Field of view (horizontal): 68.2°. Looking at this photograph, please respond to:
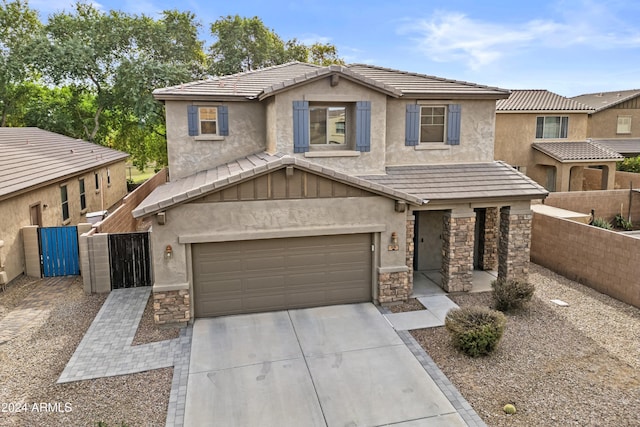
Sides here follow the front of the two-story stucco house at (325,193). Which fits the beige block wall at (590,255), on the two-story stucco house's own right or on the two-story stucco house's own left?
on the two-story stucco house's own left

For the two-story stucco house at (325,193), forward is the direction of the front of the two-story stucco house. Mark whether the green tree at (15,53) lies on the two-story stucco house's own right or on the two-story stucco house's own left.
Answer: on the two-story stucco house's own right

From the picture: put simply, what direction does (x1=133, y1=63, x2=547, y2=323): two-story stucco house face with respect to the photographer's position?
facing the viewer

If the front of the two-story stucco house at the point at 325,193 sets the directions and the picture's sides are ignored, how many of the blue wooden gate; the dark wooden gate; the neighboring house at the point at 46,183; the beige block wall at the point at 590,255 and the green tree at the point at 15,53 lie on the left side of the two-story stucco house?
1

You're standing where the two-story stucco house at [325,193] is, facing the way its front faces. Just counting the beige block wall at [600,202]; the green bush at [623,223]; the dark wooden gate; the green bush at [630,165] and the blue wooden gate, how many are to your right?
2

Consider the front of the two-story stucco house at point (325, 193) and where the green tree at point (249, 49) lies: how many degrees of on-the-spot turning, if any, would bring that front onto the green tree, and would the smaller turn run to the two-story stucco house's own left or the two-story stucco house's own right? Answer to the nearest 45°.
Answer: approximately 180°
